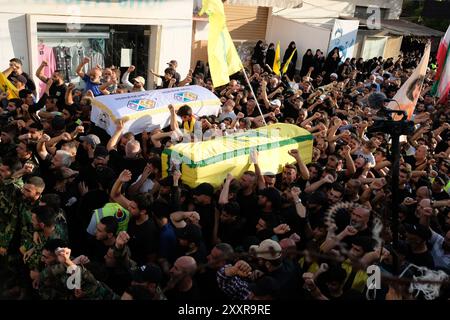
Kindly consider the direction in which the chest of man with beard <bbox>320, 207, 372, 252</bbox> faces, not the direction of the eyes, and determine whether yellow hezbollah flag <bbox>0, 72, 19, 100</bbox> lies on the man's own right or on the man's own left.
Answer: on the man's own right

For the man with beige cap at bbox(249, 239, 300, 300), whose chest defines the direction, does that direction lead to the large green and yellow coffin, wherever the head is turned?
no

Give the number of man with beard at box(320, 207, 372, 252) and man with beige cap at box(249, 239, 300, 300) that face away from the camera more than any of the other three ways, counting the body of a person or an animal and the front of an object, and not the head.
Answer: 0

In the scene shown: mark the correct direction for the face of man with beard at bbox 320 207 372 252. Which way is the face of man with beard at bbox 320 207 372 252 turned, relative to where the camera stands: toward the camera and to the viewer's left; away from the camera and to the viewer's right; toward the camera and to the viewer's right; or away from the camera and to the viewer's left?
toward the camera and to the viewer's left

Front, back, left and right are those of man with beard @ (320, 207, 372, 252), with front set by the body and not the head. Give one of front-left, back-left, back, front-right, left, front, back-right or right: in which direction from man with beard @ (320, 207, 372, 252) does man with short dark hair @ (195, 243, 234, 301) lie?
front

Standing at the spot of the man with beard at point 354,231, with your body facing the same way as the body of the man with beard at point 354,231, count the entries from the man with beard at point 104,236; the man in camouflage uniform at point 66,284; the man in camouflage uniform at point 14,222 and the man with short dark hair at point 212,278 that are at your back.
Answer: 0

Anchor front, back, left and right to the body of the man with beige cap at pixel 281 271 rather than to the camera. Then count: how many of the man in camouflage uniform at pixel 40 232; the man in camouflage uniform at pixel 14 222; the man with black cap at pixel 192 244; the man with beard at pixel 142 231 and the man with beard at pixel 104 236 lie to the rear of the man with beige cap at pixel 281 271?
0

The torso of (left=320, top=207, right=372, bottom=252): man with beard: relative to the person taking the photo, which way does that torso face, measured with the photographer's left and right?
facing the viewer and to the left of the viewer

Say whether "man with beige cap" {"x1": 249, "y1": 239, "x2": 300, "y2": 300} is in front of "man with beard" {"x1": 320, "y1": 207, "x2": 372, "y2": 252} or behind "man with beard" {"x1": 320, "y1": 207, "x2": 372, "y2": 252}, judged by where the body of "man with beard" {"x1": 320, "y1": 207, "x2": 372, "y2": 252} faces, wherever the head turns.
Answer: in front
